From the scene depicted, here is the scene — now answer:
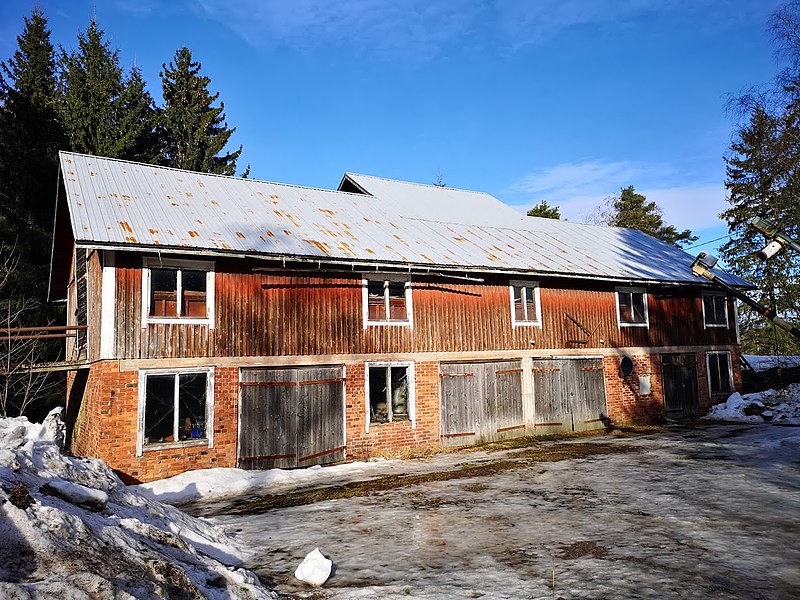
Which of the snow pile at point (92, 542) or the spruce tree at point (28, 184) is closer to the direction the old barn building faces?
the snow pile

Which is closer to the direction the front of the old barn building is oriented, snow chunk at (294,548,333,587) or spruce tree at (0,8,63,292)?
the snow chunk

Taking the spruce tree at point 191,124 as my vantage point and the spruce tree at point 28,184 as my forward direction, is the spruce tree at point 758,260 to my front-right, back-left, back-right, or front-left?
back-left

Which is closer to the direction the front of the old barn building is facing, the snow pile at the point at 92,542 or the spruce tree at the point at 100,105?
the snow pile

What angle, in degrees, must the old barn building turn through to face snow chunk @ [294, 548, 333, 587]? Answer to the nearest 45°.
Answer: approximately 45° to its right

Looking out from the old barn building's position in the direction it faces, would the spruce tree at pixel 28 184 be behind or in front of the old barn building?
behind

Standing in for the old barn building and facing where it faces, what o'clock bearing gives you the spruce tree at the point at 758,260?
The spruce tree is roughly at 9 o'clock from the old barn building.

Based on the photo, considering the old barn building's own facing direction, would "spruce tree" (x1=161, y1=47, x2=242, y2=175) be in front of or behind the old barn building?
behind

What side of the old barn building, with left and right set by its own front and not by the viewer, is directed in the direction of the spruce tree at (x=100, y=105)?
back

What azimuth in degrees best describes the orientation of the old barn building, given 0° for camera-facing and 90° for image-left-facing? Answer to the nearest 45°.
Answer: approximately 315°
